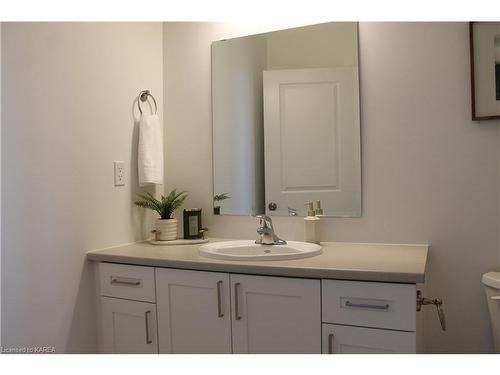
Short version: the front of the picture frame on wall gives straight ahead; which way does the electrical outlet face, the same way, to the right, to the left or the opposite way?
to the left

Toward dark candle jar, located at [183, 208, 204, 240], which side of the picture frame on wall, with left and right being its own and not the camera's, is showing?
right

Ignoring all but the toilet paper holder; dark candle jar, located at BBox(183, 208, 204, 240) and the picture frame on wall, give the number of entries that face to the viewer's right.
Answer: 1

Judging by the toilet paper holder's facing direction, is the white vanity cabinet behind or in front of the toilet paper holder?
behind

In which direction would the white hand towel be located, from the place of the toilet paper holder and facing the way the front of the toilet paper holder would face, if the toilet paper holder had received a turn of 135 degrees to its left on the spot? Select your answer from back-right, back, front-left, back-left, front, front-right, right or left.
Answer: front-left

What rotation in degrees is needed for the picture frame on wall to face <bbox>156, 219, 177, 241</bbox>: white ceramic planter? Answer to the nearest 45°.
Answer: approximately 90° to its right

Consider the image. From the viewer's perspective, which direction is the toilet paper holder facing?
to the viewer's right

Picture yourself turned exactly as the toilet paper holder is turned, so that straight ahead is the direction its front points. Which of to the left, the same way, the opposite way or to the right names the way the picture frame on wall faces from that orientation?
to the right
